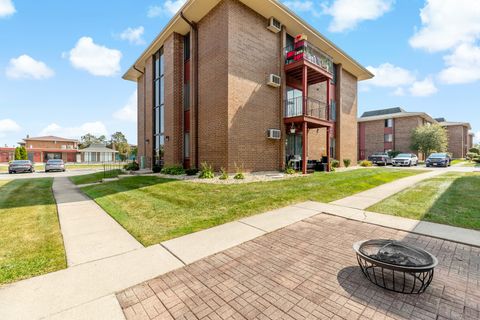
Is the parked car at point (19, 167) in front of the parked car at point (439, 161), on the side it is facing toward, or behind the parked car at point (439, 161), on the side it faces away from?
in front

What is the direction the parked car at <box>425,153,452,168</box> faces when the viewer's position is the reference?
facing the viewer and to the left of the viewer

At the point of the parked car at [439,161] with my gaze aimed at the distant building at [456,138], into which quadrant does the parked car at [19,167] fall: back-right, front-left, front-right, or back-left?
back-left

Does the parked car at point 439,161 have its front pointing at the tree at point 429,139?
no

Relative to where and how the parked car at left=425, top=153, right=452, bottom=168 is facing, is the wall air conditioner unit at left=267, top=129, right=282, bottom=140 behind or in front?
in front

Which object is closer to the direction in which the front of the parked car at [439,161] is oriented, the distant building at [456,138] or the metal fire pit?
the metal fire pit

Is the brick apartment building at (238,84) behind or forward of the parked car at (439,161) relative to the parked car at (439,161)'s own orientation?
forward

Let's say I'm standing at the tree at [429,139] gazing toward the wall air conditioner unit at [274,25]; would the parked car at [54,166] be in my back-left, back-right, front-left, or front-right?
front-right

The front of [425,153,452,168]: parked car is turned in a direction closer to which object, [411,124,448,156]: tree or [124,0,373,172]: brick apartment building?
the brick apartment building

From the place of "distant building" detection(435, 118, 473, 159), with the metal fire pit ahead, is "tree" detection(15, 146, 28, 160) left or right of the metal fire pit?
right

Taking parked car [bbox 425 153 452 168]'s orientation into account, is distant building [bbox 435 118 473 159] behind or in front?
behind
